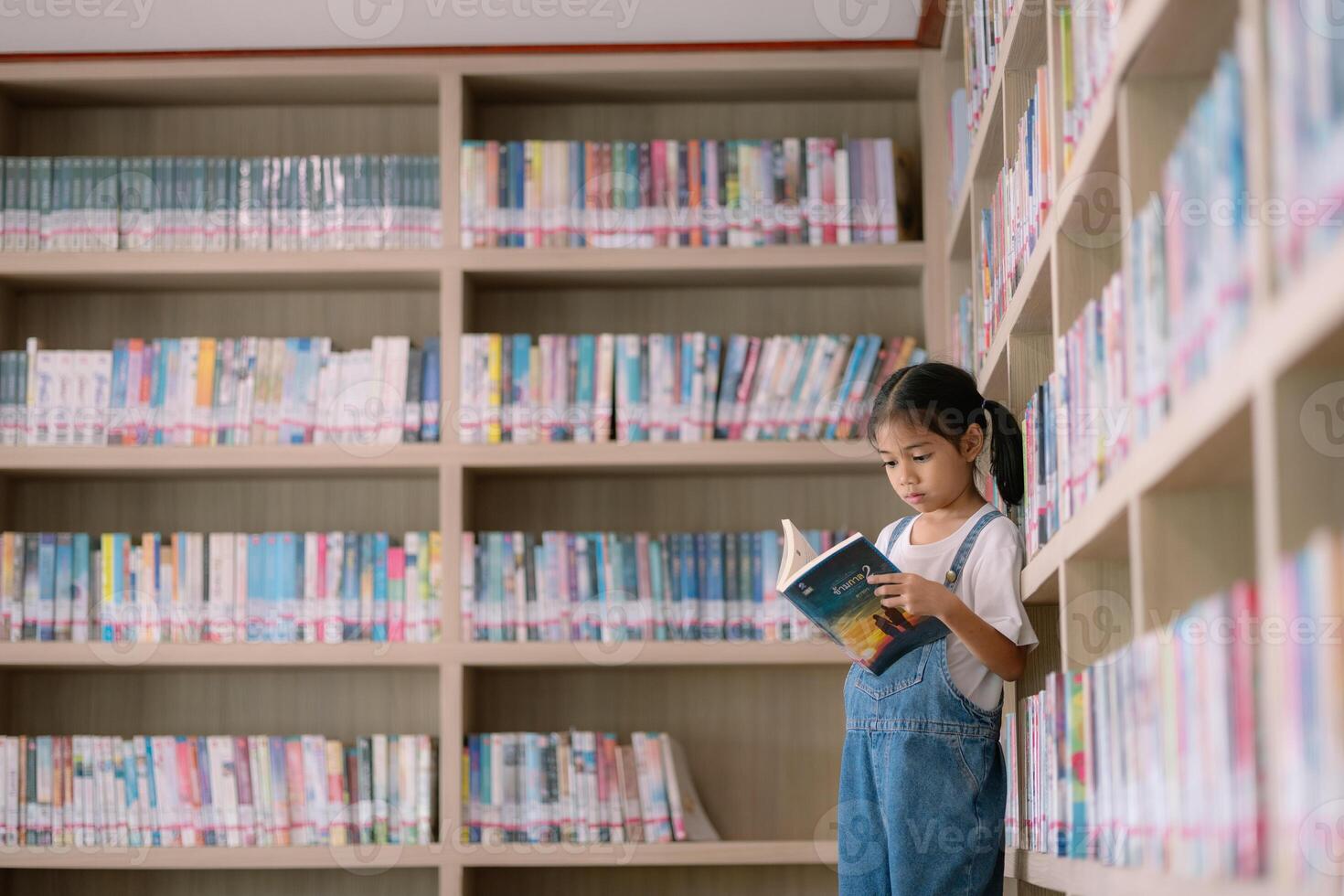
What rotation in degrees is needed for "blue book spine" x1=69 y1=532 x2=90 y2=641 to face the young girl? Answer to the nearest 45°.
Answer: approximately 45° to its left

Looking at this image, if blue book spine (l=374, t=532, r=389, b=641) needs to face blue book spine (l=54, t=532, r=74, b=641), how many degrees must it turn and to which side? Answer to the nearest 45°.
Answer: approximately 90° to its right

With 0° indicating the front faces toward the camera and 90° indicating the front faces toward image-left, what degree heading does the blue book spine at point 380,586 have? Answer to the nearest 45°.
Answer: approximately 0°

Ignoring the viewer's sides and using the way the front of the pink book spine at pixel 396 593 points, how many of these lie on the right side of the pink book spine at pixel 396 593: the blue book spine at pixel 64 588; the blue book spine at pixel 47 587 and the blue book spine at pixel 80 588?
3

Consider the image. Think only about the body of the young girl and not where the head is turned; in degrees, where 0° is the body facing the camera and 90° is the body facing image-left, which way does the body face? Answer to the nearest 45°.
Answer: approximately 45°

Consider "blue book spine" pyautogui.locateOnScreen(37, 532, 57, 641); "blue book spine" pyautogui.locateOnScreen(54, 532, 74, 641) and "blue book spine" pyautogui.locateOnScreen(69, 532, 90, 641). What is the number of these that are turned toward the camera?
3

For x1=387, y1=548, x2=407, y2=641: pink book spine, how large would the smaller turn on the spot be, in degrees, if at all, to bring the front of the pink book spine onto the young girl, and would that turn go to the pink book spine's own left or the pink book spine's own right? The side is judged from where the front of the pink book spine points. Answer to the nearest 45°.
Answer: approximately 45° to the pink book spine's own left

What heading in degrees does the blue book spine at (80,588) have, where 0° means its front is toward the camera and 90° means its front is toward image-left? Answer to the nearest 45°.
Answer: approximately 0°
